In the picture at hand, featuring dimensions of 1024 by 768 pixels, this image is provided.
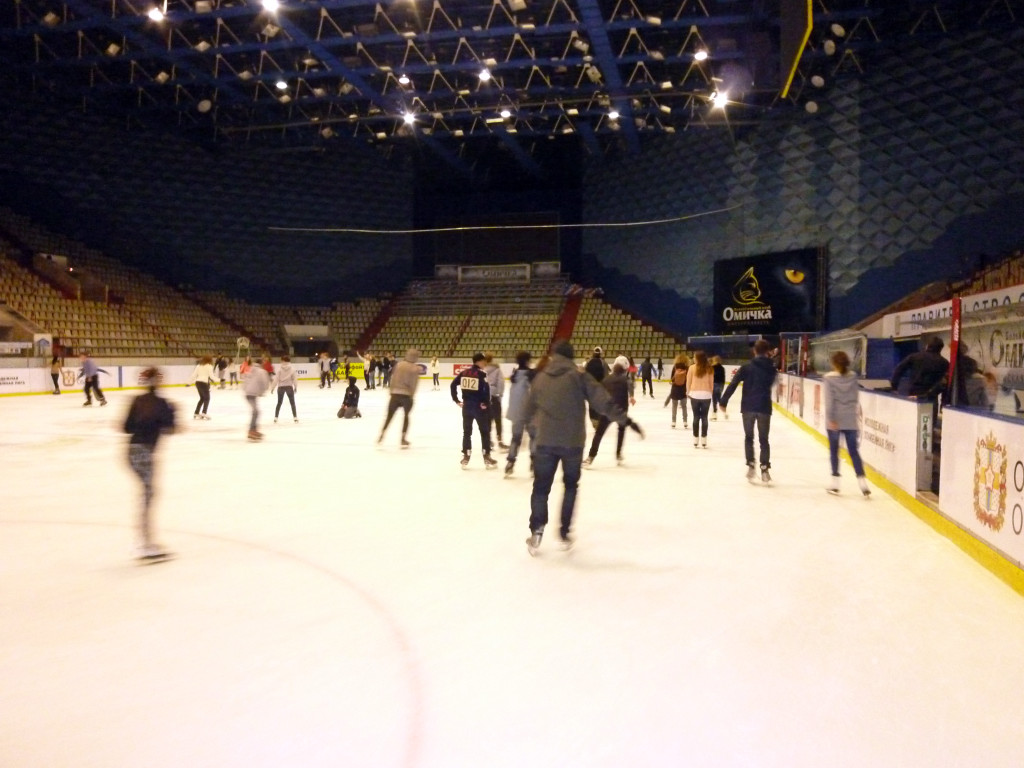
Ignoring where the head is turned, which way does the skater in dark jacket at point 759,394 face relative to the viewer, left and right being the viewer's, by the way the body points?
facing away from the viewer

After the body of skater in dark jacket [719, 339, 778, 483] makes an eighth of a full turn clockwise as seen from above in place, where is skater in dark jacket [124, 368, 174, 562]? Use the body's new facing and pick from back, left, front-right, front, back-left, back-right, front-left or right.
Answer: back

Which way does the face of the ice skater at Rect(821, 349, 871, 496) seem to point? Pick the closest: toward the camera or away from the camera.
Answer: away from the camera

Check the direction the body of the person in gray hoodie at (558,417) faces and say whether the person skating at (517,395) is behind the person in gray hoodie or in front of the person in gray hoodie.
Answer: in front

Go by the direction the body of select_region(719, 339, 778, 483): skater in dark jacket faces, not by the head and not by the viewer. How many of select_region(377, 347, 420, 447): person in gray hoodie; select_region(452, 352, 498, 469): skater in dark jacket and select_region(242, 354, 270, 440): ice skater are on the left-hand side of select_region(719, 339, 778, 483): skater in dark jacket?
3

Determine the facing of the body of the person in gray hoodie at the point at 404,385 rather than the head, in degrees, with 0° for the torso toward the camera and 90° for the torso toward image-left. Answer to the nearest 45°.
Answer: approximately 225°

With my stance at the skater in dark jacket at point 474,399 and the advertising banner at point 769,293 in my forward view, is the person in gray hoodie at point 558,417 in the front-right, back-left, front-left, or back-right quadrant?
back-right

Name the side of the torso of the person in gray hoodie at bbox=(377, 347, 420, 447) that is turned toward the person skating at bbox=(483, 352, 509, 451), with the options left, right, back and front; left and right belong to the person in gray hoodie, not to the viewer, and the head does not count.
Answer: right

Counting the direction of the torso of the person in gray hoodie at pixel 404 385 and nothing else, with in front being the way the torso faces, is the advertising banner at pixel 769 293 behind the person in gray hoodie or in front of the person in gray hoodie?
in front

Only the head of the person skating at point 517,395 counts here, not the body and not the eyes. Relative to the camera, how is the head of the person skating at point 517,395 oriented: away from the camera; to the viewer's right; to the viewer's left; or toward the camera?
away from the camera

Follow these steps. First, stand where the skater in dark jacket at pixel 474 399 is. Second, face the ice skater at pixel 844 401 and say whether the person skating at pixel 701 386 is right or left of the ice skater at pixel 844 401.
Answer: left

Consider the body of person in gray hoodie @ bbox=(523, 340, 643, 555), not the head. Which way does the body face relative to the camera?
away from the camera

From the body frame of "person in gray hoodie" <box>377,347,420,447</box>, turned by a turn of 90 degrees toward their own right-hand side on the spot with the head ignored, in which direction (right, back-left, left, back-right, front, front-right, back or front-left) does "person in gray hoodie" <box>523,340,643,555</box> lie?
front-right
